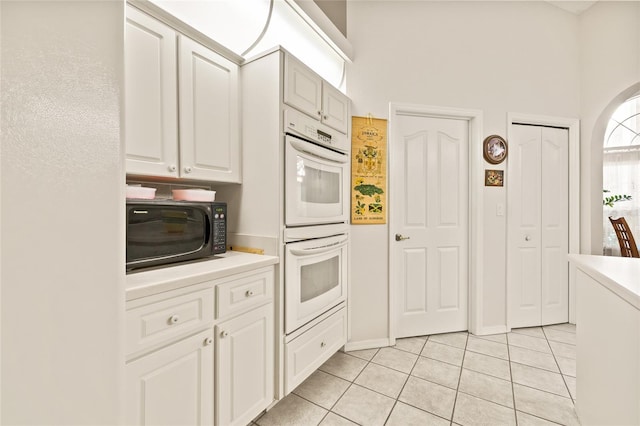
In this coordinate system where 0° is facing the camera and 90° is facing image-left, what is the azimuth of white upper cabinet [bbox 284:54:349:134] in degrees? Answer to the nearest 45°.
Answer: approximately 315°

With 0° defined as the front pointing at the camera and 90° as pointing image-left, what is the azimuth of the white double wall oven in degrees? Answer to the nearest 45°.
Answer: approximately 315°

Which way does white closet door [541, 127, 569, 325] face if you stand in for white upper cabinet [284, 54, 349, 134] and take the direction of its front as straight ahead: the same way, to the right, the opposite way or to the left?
to the right

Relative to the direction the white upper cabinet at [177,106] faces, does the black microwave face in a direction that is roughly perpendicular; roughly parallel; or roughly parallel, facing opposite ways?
roughly parallel

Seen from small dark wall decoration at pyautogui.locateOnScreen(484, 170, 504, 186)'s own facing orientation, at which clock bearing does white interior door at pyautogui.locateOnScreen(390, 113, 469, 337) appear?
The white interior door is roughly at 2 o'clock from the small dark wall decoration.

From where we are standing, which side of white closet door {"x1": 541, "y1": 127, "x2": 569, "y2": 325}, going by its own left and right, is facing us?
front

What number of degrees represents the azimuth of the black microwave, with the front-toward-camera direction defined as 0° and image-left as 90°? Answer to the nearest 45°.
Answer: approximately 315°

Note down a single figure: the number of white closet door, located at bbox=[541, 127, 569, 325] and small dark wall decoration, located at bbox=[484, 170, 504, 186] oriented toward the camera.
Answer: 2

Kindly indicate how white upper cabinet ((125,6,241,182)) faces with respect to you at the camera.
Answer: facing the viewer and to the right of the viewer

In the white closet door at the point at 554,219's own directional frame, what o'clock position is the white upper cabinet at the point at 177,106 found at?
The white upper cabinet is roughly at 1 o'clock from the white closet door.

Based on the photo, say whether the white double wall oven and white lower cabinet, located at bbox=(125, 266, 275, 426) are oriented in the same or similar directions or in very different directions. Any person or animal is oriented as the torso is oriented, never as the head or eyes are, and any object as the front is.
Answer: same or similar directions

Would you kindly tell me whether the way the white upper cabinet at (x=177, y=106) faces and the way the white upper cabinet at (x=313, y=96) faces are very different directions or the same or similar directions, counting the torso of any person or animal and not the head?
same or similar directions
